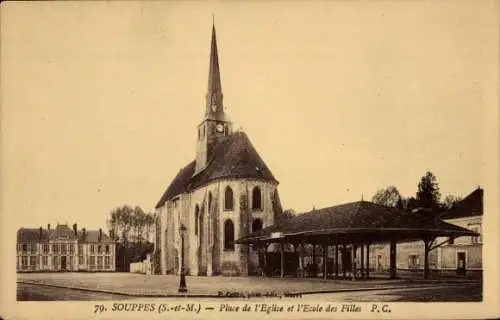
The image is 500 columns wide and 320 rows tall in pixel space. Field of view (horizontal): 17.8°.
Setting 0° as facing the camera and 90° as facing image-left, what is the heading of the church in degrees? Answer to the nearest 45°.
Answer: approximately 135°
